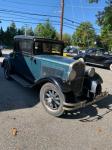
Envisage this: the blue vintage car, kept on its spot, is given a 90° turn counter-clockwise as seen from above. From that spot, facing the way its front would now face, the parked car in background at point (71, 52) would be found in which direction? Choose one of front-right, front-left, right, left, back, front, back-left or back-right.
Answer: front-left

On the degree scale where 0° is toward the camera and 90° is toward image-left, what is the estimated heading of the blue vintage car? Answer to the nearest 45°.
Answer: approximately 315°

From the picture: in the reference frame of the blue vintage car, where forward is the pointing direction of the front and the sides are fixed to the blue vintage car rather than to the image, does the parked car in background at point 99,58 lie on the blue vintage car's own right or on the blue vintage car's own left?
on the blue vintage car's own left
